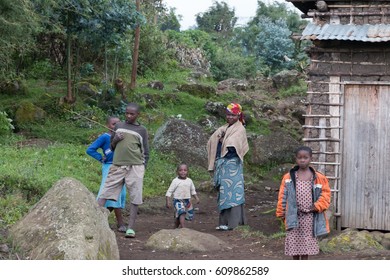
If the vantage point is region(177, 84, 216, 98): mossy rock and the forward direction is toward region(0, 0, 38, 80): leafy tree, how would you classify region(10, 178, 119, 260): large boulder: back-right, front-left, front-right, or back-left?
front-left

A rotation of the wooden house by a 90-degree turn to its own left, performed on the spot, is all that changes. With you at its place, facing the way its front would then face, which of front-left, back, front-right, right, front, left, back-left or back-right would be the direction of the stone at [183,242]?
back-right

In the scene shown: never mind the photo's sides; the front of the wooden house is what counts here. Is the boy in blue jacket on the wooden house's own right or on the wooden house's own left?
on the wooden house's own right

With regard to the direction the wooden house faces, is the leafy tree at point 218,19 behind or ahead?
behind

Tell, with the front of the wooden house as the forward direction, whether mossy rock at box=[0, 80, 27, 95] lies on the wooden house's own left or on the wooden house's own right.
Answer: on the wooden house's own right

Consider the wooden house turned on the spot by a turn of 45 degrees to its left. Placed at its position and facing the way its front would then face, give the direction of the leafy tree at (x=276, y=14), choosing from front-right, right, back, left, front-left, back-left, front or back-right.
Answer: back-left

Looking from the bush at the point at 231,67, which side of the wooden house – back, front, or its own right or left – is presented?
back

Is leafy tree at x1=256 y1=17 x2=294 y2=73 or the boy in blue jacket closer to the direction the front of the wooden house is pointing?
the boy in blue jacket

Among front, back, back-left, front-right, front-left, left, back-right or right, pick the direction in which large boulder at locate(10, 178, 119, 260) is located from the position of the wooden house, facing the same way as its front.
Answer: front-right

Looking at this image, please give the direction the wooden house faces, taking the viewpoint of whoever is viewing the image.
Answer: facing the viewer

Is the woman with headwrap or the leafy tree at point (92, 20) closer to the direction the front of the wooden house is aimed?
the woman with headwrap

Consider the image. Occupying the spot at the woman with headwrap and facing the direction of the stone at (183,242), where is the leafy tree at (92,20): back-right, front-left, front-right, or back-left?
back-right

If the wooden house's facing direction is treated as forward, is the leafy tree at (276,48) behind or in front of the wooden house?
behind

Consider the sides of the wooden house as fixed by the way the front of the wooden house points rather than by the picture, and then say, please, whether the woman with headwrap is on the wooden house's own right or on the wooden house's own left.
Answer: on the wooden house's own right

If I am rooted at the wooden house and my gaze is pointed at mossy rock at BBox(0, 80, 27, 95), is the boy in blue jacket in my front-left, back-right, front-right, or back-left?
front-left
